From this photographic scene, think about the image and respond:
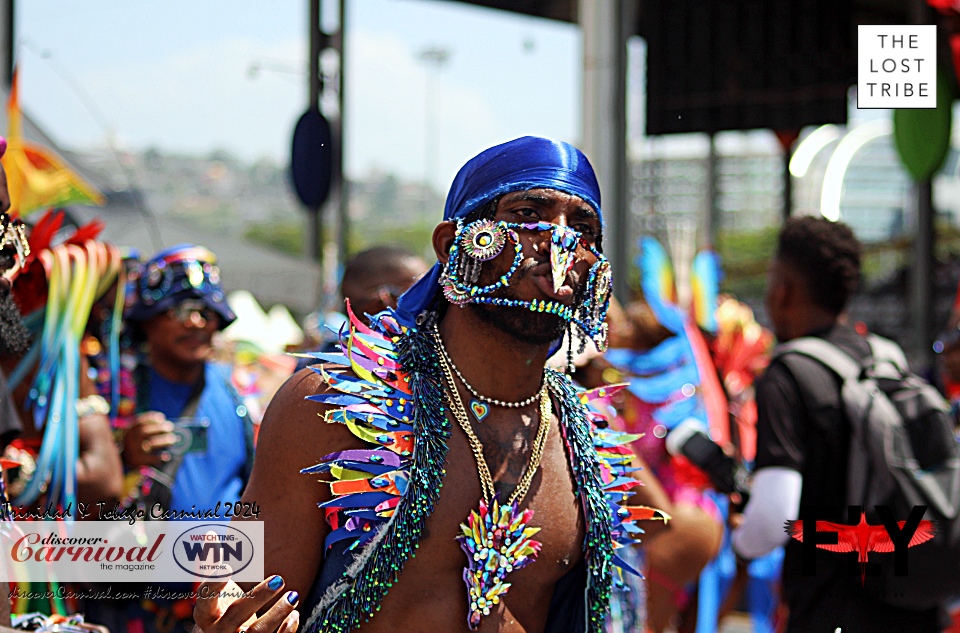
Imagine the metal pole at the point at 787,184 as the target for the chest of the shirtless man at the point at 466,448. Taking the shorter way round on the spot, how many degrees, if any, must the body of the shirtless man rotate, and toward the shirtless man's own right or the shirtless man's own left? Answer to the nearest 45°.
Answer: approximately 135° to the shirtless man's own left

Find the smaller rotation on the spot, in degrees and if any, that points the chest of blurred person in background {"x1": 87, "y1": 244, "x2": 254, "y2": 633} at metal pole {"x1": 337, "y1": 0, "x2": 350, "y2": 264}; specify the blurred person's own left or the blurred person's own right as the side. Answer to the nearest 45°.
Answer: approximately 135° to the blurred person's own left

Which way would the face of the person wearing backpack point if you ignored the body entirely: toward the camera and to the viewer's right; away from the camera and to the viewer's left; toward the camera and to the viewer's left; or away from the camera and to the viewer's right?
away from the camera and to the viewer's left

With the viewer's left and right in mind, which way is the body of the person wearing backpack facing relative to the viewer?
facing away from the viewer and to the left of the viewer

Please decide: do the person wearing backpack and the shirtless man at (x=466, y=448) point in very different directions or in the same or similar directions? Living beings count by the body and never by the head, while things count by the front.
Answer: very different directions
